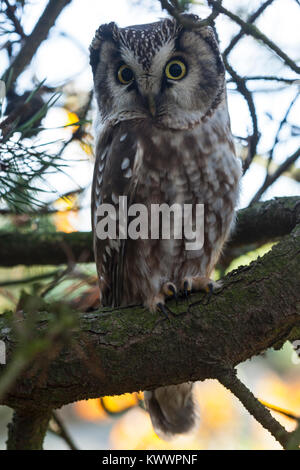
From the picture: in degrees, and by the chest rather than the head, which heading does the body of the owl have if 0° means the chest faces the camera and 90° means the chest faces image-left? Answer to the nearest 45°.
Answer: approximately 315°

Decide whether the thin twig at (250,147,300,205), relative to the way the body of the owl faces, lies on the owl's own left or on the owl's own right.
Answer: on the owl's own left

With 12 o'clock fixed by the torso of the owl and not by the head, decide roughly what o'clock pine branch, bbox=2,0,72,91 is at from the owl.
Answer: The pine branch is roughly at 4 o'clock from the owl.
